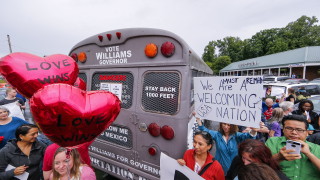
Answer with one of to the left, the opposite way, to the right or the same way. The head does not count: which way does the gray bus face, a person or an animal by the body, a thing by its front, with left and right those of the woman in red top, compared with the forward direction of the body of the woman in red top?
the opposite way

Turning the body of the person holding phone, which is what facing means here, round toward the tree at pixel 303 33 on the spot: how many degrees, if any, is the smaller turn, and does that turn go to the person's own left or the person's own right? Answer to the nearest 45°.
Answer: approximately 180°

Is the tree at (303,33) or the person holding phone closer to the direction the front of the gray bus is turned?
the tree

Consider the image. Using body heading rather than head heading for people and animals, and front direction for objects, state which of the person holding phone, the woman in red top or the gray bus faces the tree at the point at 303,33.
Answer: the gray bus

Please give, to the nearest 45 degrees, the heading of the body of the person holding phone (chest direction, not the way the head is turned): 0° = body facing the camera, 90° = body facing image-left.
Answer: approximately 0°

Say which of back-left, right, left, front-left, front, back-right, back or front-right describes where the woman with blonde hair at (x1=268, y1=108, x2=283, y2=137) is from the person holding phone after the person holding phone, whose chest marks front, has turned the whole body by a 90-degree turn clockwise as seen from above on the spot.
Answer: right

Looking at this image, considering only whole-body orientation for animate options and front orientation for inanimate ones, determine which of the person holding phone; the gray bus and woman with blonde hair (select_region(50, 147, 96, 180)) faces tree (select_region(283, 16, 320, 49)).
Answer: the gray bus

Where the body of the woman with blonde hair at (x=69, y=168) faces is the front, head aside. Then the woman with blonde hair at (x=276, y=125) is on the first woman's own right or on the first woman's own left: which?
on the first woman's own left

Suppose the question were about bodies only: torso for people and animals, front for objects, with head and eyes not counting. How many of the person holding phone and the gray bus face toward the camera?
1
